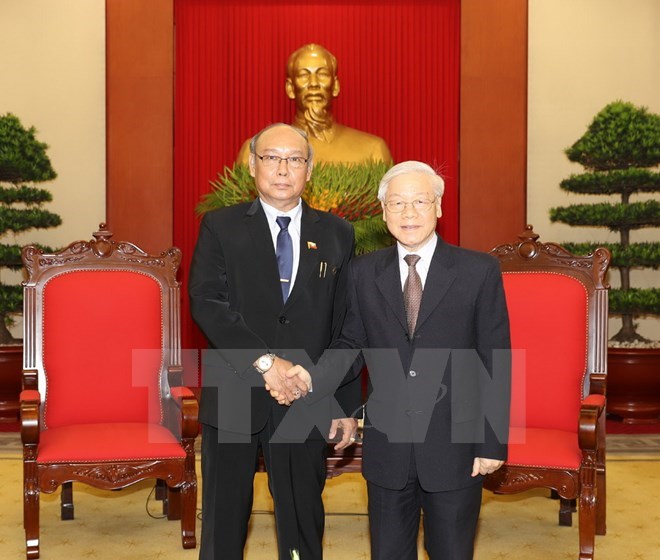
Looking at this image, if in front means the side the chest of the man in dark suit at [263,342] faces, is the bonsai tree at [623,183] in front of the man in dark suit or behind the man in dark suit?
behind

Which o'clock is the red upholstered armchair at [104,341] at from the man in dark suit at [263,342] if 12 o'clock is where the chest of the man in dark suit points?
The red upholstered armchair is roughly at 5 o'clock from the man in dark suit.

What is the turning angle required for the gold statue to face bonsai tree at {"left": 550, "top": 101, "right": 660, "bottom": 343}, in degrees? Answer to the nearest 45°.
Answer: approximately 90° to its left

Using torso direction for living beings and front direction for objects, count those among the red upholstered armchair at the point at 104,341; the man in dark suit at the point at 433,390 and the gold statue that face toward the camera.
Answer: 3

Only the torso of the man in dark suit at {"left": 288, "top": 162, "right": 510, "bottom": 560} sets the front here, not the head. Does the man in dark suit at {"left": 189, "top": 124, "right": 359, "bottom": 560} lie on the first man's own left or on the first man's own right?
on the first man's own right

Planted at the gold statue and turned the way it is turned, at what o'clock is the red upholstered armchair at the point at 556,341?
The red upholstered armchair is roughly at 11 o'clock from the gold statue.

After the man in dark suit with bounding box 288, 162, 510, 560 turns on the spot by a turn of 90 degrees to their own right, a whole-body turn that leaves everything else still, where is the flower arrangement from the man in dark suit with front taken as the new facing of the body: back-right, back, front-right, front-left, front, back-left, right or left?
right

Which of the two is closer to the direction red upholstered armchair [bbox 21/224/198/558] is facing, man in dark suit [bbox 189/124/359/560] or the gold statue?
the man in dark suit

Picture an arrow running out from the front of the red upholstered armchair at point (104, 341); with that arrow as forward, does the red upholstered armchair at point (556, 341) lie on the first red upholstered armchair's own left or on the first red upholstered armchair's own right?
on the first red upholstered armchair's own left

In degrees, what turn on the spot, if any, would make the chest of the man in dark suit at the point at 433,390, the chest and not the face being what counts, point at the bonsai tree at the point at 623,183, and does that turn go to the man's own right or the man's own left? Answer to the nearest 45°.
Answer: approximately 180°
